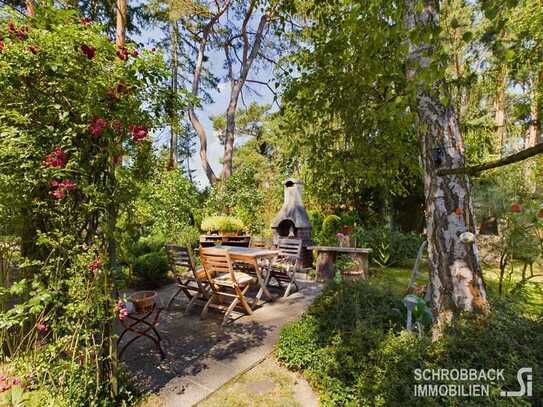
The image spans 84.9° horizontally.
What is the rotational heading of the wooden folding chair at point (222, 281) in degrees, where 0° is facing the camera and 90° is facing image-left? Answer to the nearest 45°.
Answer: approximately 225°

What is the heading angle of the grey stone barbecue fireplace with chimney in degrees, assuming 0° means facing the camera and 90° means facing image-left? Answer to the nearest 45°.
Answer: approximately 45°

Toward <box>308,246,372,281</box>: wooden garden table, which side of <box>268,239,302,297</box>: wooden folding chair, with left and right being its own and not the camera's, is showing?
back

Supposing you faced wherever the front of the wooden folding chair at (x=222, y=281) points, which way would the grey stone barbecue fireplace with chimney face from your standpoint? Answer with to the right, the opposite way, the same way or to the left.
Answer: the opposite way

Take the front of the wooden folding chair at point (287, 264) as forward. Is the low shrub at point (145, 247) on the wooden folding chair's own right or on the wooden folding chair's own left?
on the wooden folding chair's own right

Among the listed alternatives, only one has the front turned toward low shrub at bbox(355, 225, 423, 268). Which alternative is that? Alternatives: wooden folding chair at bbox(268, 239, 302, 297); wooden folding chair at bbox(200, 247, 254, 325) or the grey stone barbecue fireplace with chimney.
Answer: wooden folding chair at bbox(200, 247, 254, 325)

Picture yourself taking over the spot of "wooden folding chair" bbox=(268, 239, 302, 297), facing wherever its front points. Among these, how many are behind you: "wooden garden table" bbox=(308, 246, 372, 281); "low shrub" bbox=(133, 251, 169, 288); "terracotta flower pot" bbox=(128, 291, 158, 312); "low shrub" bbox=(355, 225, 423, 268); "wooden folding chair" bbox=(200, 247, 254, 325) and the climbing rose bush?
2

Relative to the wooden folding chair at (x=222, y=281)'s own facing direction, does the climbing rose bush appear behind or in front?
behind

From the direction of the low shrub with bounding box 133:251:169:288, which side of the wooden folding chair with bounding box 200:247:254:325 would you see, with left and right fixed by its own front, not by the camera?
left

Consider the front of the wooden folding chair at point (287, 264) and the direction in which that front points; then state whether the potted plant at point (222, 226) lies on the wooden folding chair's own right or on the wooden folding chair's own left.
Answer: on the wooden folding chair's own right

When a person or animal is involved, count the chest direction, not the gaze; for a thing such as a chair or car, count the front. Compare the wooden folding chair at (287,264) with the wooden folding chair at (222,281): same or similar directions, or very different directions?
very different directions

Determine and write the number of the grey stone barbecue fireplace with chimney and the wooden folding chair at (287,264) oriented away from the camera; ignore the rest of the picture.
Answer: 0

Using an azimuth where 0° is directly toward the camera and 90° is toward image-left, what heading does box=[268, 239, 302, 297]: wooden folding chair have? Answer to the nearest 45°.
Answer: approximately 45°
